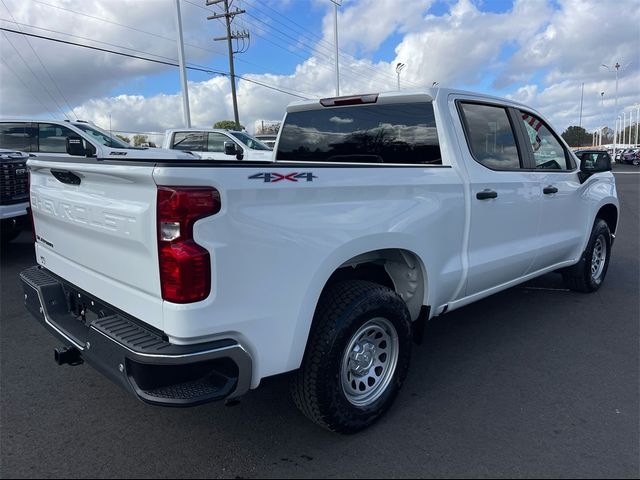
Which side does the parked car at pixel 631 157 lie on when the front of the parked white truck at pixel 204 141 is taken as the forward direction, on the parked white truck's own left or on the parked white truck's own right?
on the parked white truck's own left

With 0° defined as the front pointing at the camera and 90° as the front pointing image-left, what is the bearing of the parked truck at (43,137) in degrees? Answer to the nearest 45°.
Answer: approximately 315°

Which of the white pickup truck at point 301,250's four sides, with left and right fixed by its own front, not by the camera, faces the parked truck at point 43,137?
left

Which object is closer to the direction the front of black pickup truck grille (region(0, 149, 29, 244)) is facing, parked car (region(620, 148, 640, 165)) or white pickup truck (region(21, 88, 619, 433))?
the white pickup truck

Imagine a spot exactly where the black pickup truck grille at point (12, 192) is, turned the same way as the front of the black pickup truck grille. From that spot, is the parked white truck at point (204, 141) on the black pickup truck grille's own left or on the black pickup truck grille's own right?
on the black pickup truck grille's own left

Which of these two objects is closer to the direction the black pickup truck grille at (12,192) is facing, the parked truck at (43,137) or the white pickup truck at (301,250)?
the white pickup truck

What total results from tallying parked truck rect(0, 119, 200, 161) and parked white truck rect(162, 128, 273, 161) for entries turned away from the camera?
0

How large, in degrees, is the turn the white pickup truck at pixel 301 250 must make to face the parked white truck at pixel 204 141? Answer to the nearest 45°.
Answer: approximately 45° to its left

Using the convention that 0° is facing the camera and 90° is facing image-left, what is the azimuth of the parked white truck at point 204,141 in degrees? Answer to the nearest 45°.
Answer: approximately 315°

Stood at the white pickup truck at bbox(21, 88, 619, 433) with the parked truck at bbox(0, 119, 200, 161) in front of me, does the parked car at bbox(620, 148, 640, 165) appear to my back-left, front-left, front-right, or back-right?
front-right

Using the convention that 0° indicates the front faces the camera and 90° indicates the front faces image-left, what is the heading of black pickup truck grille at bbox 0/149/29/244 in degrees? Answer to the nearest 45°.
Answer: approximately 315°
